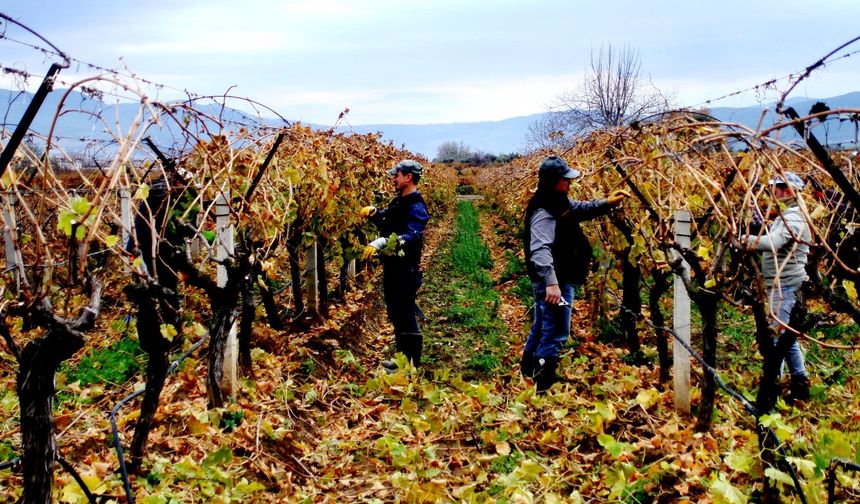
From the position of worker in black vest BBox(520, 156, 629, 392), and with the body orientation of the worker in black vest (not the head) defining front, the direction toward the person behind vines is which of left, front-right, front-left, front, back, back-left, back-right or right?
front

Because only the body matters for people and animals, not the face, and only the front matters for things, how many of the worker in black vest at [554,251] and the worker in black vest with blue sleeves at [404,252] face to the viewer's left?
1

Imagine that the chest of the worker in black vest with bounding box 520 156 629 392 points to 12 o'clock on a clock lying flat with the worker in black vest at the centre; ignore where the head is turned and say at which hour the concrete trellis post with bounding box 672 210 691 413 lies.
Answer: The concrete trellis post is roughly at 1 o'clock from the worker in black vest.

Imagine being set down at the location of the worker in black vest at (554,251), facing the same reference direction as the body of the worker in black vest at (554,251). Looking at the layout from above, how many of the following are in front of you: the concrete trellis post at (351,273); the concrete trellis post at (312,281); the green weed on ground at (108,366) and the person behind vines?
1

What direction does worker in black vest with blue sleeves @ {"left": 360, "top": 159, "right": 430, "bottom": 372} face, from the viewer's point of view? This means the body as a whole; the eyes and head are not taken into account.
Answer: to the viewer's left

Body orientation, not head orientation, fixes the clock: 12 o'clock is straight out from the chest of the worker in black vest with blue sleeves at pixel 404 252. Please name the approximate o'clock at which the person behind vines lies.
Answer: The person behind vines is roughly at 7 o'clock from the worker in black vest with blue sleeves.

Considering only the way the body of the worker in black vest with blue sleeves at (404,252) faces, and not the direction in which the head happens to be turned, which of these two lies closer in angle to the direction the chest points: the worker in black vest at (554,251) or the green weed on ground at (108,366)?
the green weed on ground

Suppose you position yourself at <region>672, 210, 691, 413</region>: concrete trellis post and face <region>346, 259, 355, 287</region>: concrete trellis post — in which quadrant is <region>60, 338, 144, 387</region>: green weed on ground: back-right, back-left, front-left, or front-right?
front-left

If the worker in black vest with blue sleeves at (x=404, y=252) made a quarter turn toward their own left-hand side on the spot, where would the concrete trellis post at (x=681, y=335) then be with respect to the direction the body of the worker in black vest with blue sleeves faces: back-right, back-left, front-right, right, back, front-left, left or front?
front-left

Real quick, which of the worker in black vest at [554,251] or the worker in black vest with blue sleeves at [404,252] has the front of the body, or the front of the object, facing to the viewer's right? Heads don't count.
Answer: the worker in black vest at [554,251]

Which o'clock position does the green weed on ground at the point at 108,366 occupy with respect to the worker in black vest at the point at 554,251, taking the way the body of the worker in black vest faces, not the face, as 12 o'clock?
The green weed on ground is roughly at 6 o'clock from the worker in black vest.

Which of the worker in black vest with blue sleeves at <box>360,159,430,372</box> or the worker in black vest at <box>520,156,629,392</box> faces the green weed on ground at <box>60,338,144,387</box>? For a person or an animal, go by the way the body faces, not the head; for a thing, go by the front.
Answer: the worker in black vest with blue sleeves at <box>360,159,430,372</box>

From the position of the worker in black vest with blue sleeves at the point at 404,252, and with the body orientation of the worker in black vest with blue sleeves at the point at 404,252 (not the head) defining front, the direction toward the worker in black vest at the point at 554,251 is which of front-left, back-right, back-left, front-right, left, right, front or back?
back-left

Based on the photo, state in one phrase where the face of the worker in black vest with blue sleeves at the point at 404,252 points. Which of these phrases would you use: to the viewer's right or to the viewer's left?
to the viewer's left

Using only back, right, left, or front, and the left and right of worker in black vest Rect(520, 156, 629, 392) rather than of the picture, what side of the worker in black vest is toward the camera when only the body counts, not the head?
right

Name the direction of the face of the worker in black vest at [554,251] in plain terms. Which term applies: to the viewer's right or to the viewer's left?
to the viewer's right

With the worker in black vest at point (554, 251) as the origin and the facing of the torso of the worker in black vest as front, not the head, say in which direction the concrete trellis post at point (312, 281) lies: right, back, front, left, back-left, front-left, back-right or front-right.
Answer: back-left

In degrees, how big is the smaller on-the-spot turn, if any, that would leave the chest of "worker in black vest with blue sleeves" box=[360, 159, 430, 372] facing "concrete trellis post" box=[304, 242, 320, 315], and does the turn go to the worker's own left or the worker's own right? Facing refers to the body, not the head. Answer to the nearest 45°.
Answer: approximately 45° to the worker's own right

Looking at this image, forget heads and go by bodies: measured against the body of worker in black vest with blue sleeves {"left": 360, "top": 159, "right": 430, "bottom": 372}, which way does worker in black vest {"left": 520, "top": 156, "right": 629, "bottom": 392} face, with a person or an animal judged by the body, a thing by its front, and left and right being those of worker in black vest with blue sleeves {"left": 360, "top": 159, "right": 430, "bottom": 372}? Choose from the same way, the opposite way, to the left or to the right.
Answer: the opposite way

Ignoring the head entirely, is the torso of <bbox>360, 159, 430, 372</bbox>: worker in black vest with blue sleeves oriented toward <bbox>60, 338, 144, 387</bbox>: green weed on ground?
yes
